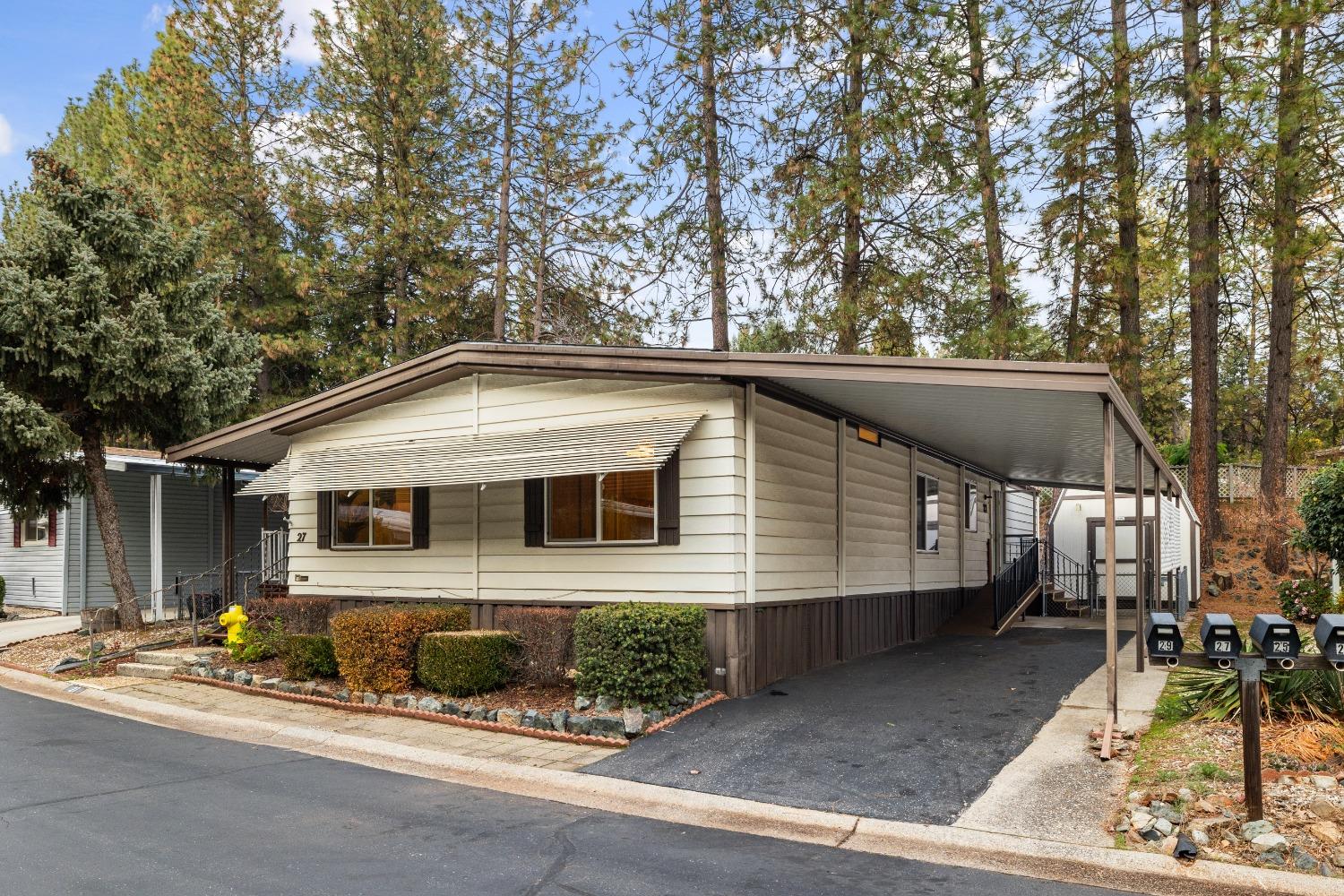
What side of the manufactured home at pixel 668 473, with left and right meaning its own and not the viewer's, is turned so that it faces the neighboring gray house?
right

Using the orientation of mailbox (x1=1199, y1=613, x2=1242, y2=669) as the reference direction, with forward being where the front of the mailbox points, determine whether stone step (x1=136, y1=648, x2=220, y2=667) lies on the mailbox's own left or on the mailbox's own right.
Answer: on the mailbox's own right

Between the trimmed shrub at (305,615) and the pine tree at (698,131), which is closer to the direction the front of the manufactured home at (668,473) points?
the trimmed shrub

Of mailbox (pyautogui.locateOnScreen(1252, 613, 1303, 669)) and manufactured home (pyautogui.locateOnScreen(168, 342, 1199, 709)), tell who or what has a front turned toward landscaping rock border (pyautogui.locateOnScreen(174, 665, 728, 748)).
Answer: the manufactured home

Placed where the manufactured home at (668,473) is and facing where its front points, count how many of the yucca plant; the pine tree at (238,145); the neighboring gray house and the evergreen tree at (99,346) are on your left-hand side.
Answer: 1

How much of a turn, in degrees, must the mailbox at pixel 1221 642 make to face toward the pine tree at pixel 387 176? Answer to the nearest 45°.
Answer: approximately 135° to its right

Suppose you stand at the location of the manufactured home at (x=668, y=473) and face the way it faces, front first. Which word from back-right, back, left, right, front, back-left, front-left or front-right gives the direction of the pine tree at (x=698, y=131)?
back-right

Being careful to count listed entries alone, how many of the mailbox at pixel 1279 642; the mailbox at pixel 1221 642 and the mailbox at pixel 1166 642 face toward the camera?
3
